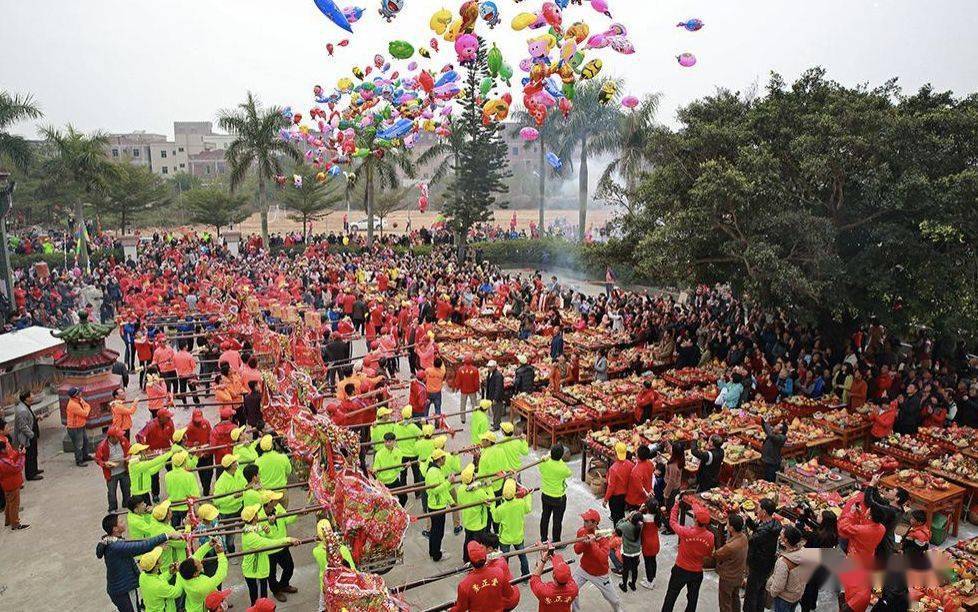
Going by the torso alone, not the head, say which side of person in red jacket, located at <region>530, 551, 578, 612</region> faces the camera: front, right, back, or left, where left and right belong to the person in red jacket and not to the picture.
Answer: back

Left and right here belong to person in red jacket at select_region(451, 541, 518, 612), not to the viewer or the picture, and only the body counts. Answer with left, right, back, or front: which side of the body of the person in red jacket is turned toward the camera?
back

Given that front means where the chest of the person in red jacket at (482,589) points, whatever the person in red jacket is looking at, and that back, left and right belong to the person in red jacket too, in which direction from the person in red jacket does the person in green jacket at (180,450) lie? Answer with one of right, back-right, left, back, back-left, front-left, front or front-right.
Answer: front-left

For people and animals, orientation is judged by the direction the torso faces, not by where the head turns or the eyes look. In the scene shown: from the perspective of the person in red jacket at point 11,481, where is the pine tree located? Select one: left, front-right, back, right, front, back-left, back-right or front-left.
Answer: front-left

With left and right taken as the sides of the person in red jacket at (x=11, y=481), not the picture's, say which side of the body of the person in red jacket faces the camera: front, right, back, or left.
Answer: right

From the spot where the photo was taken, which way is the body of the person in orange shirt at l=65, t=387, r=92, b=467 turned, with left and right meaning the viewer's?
facing to the right of the viewer

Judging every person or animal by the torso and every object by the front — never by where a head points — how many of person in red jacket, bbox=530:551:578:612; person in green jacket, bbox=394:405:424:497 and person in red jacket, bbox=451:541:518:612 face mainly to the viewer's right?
0

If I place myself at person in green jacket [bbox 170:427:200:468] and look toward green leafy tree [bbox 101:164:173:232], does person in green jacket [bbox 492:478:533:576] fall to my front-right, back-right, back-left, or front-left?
back-right

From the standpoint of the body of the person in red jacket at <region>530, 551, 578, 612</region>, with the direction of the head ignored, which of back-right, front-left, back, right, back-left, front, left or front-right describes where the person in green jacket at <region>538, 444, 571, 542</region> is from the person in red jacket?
front

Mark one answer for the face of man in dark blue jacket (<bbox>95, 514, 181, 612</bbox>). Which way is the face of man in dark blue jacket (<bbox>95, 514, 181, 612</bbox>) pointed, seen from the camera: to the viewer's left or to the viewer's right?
to the viewer's right

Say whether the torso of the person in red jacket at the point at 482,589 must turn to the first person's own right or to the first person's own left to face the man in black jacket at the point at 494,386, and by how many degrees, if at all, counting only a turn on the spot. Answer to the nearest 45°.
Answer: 0° — they already face them
